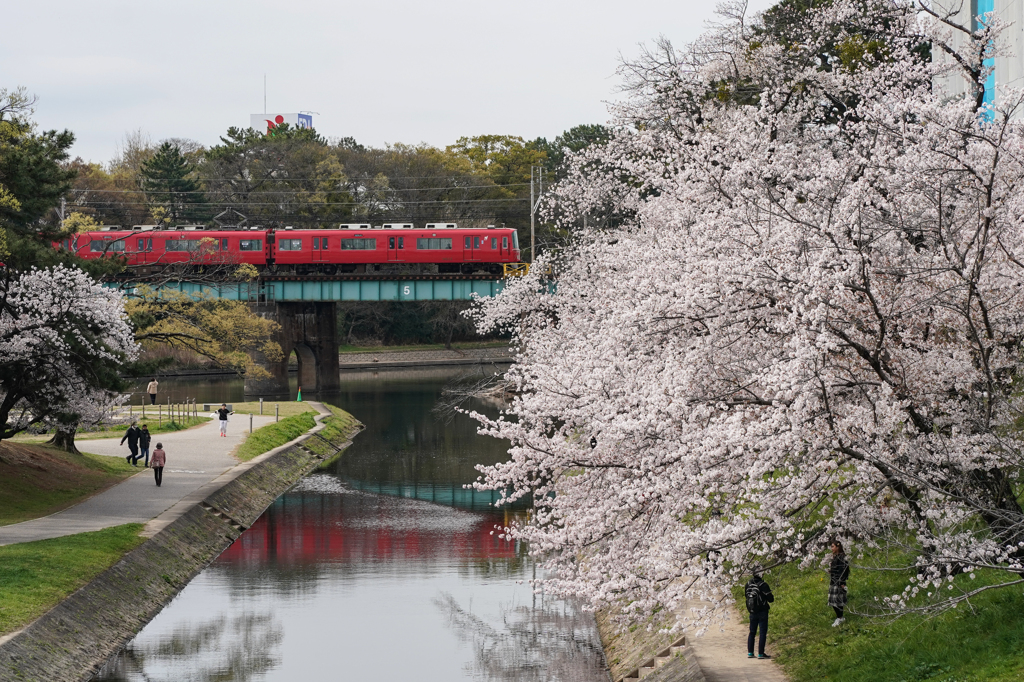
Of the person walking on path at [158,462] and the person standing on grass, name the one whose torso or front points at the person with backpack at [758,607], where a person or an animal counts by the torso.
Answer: the person standing on grass

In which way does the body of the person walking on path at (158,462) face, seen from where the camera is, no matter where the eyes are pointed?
away from the camera

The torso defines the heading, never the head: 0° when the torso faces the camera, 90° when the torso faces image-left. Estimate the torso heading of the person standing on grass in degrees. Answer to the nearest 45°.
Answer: approximately 90°

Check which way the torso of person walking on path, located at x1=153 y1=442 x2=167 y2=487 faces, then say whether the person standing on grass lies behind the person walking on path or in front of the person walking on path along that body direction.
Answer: behind

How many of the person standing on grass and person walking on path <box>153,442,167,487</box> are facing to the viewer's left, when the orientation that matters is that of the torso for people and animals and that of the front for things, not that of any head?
1

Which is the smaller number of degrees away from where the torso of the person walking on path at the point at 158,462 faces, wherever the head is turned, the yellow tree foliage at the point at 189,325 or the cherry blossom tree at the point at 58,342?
the yellow tree foliage

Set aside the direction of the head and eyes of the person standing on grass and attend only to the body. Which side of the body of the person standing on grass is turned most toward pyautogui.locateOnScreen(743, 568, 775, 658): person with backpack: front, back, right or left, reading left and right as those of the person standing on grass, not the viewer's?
front

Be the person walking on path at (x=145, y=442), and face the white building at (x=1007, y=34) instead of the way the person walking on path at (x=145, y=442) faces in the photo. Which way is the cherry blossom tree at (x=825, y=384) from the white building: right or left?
right

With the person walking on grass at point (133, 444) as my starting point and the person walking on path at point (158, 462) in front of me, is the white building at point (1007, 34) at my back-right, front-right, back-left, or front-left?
back-left

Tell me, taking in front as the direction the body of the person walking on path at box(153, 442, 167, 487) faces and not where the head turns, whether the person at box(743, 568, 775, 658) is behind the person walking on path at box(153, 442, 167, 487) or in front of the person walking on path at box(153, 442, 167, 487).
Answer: behind

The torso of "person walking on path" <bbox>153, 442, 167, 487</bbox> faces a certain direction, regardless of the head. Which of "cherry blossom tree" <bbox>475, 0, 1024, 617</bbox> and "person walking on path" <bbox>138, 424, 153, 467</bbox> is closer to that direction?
the person walking on path
